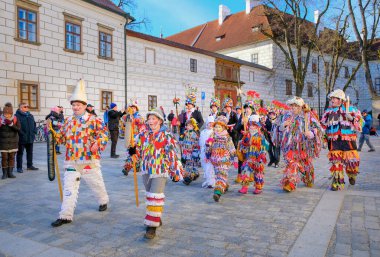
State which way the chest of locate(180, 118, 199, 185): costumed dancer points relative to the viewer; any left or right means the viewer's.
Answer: facing the viewer and to the left of the viewer

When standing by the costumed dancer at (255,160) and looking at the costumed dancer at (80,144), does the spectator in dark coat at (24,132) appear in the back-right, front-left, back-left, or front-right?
front-right

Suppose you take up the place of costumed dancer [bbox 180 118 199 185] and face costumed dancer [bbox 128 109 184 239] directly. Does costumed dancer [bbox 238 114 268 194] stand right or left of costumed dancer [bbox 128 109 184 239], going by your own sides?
left

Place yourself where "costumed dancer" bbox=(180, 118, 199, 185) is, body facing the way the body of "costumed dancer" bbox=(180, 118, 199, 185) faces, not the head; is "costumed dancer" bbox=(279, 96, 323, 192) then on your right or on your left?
on your left

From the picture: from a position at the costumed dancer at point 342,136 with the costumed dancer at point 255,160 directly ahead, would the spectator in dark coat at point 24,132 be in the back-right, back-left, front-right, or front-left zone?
front-right

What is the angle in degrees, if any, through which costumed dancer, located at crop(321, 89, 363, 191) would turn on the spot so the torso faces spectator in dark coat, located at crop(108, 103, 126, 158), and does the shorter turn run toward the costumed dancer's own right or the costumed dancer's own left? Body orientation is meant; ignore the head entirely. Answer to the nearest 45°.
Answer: approximately 45° to the costumed dancer's own right

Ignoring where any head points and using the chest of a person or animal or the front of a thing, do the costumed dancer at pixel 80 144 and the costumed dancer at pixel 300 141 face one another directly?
no

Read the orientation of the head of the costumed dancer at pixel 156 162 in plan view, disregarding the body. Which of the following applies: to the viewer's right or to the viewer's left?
to the viewer's left

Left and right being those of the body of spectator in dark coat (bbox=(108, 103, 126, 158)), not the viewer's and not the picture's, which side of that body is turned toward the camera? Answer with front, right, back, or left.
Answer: right

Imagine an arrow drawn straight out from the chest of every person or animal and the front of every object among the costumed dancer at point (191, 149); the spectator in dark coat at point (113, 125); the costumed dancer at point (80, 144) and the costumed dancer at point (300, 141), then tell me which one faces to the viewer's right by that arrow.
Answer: the spectator in dark coat

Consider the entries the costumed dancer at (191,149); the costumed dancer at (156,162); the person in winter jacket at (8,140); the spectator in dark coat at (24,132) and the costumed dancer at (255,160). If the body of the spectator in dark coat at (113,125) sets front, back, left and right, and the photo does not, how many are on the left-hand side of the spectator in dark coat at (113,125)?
0

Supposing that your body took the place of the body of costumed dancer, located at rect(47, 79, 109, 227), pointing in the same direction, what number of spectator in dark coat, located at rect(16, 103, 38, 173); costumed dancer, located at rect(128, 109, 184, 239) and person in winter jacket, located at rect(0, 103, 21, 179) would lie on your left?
1

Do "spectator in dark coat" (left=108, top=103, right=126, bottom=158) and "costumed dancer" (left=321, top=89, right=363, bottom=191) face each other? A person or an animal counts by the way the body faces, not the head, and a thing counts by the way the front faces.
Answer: no

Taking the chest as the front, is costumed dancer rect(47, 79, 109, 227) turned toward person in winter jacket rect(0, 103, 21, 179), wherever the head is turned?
no

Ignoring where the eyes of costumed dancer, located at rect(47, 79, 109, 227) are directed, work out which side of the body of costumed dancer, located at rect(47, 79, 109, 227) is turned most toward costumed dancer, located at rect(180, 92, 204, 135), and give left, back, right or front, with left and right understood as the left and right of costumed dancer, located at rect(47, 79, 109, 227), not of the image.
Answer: back

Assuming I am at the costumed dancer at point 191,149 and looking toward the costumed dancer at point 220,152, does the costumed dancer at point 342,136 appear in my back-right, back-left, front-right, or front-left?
front-left
